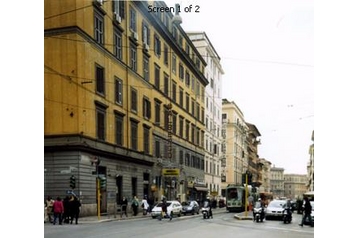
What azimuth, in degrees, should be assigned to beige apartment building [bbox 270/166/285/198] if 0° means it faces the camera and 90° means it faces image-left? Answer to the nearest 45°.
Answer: approximately 0°

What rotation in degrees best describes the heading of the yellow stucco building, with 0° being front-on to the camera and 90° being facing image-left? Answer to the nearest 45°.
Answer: approximately 315°
